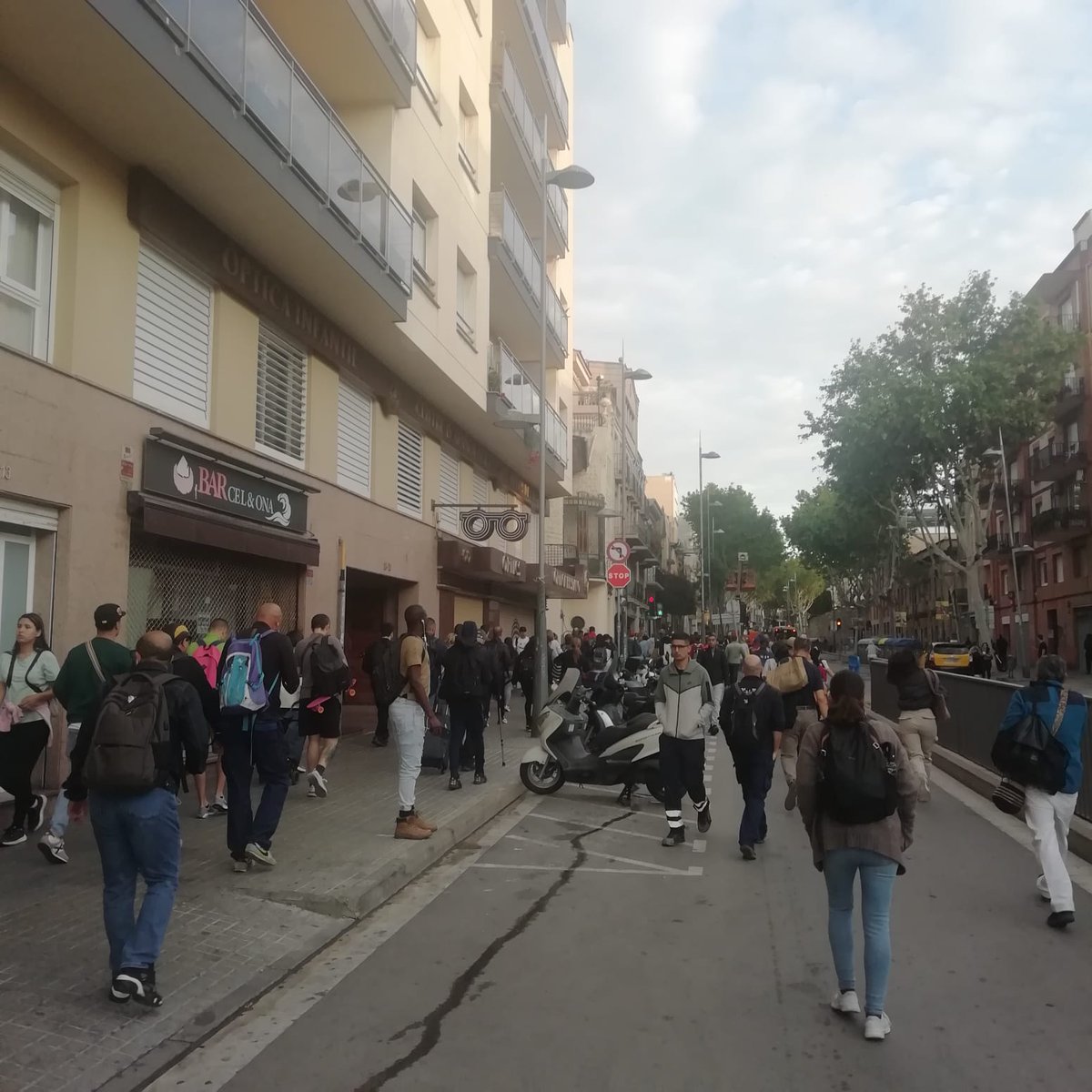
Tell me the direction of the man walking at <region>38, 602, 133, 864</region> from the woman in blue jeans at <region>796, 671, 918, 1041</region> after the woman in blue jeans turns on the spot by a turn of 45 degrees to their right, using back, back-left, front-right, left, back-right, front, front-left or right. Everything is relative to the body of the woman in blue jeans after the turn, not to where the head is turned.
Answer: back-left

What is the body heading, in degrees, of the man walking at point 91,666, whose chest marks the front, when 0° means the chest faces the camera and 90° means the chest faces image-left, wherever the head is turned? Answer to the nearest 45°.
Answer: approximately 225°

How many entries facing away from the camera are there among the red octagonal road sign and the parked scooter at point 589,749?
0

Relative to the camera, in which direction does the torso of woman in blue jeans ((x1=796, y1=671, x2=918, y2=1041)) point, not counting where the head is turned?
away from the camera

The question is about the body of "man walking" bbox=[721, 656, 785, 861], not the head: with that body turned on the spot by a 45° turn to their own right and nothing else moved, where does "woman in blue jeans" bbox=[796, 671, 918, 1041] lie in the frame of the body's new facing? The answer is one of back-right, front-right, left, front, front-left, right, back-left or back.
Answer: back-right

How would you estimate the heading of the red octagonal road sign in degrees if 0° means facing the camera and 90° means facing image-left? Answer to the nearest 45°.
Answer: approximately 0°

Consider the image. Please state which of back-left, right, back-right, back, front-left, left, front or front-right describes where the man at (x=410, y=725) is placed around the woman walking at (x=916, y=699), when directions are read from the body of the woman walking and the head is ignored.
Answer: back-left

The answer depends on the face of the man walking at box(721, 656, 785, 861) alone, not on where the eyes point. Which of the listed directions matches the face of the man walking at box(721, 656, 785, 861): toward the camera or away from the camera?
away from the camera

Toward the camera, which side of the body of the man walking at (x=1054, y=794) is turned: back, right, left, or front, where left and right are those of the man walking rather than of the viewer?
back

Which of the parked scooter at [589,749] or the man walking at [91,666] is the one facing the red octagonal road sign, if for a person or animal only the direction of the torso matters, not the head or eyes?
the man walking

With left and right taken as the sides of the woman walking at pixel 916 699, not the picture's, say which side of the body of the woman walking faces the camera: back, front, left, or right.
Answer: back

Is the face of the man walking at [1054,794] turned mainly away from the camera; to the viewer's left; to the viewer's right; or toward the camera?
away from the camera
